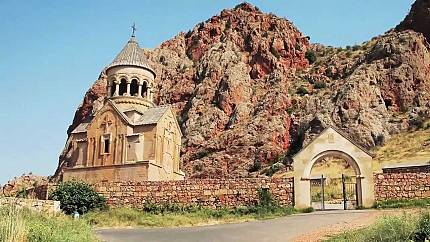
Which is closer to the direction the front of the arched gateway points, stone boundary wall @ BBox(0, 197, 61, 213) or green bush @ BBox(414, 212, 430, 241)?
the green bush

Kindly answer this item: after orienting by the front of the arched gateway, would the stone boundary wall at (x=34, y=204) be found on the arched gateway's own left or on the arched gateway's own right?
on the arched gateway's own right

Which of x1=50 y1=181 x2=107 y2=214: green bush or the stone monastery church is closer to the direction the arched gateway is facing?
the green bush

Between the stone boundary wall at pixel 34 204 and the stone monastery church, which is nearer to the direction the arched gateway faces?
the stone boundary wall

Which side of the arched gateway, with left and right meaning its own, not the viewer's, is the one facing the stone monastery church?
right

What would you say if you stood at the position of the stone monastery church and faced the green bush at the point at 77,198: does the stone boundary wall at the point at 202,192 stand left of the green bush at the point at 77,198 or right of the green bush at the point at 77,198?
left

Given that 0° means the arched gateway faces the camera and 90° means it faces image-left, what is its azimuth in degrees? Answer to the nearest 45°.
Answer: approximately 0°

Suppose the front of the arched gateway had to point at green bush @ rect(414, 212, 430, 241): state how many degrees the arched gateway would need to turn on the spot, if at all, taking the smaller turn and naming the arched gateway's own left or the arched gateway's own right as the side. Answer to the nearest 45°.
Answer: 0° — it already faces it
